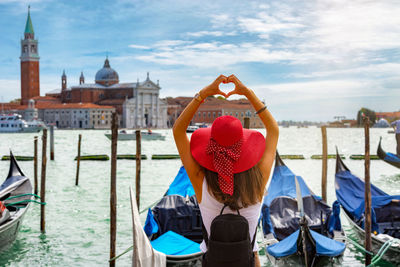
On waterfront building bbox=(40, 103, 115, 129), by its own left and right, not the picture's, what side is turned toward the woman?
front

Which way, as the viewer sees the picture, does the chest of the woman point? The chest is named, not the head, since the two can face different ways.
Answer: away from the camera

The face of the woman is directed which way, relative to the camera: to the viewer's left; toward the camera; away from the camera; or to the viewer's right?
away from the camera

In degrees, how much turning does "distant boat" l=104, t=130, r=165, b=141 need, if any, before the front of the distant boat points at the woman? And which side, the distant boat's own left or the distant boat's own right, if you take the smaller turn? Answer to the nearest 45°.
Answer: approximately 90° to the distant boat's own left

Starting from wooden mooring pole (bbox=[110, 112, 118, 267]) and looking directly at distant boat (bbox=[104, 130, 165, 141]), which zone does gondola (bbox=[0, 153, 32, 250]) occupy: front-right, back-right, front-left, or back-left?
front-left

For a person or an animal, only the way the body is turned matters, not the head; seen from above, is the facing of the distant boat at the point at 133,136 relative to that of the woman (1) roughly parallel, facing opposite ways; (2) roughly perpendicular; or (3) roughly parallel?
roughly perpendicular

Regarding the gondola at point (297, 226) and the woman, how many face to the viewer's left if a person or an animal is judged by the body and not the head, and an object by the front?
0
